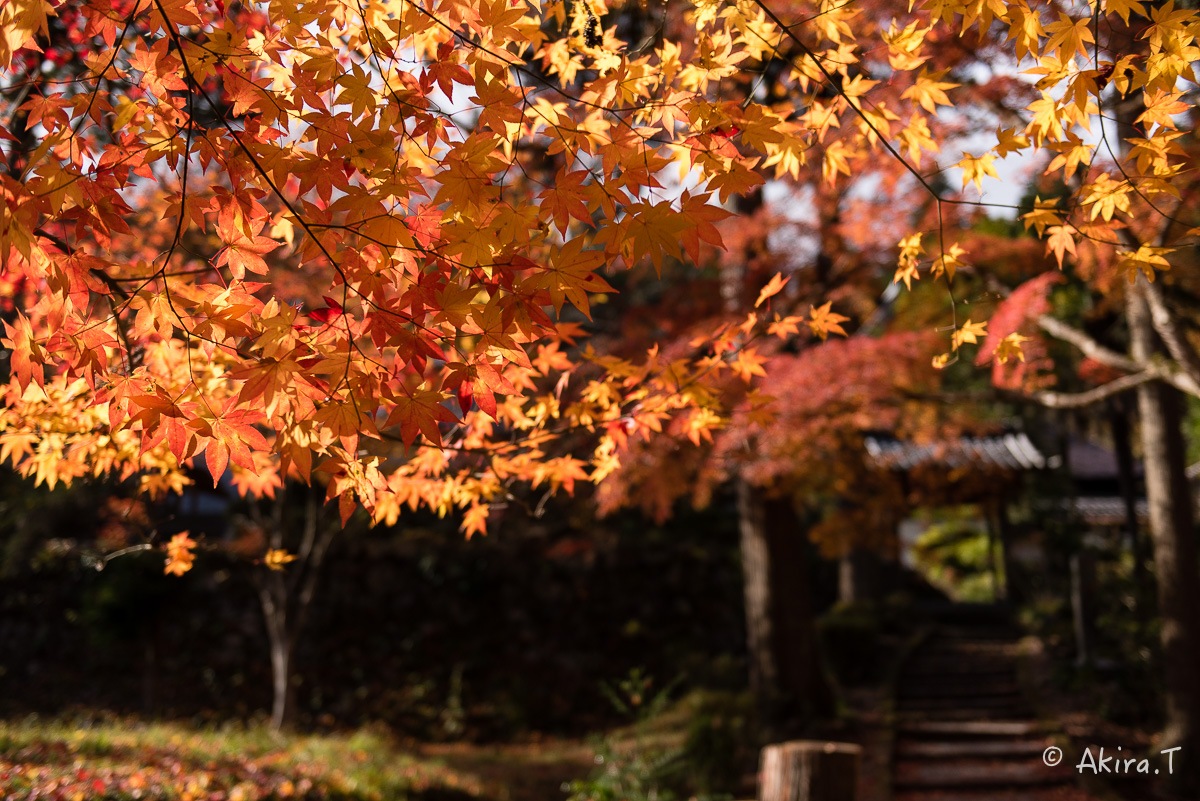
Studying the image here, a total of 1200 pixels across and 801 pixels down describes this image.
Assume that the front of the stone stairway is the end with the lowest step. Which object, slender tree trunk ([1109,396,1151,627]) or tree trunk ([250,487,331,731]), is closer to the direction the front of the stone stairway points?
the tree trunk

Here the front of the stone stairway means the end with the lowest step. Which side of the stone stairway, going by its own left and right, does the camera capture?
front

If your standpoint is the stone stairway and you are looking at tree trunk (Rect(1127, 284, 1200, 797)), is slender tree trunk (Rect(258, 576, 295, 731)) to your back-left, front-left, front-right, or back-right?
back-right

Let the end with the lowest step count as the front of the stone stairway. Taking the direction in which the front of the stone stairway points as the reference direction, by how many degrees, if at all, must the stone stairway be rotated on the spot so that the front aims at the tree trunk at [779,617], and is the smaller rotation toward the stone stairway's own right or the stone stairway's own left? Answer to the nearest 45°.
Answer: approximately 90° to the stone stairway's own right

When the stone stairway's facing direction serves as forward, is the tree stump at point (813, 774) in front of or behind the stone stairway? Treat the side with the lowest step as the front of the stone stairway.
in front

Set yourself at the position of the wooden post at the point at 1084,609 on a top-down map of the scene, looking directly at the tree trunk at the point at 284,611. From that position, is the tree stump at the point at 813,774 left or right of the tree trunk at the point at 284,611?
left

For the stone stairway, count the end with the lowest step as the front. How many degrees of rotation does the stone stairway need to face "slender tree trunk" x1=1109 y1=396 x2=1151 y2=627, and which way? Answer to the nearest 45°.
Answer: approximately 135° to its left

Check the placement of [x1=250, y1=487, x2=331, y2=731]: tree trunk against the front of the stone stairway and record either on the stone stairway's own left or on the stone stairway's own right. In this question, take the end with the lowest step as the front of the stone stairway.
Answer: on the stone stairway's own right

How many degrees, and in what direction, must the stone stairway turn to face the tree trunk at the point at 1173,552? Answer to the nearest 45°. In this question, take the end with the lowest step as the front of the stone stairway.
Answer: approximately 45° to its left

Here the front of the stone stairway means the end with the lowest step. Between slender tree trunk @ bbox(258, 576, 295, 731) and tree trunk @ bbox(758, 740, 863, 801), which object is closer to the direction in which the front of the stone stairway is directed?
the tree trunk
